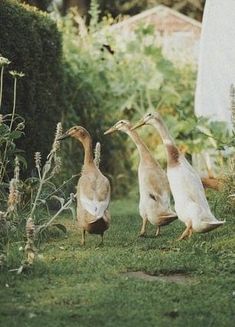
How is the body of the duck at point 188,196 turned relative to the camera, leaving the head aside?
to the viewer's left

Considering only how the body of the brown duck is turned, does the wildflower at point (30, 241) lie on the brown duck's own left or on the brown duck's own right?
on the brown duck's own left

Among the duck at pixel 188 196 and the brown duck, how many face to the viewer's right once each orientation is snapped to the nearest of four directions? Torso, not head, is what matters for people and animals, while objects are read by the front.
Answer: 0

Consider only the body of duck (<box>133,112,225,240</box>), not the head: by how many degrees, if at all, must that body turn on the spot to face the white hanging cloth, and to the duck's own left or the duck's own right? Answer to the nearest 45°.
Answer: approximately 90° to the duck's own right

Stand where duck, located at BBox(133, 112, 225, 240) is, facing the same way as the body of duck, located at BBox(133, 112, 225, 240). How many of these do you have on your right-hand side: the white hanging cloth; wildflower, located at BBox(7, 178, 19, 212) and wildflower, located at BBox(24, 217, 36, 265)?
1

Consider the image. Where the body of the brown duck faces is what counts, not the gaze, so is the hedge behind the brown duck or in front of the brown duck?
in front

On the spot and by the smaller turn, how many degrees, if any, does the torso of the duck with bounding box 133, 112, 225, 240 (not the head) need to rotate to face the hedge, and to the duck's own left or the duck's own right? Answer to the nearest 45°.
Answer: approximately 45° to the duck's own right

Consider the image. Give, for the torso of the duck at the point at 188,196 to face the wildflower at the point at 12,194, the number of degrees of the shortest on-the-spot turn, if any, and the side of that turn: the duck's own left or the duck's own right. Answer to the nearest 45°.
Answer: approximately 45° to the duck's own left

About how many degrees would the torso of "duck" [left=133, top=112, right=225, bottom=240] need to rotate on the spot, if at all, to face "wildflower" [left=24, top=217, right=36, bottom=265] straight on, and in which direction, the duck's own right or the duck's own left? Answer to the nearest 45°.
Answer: approximately 45° to the duck's own left

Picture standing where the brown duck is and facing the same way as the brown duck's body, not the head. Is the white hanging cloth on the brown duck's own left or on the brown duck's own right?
on the brown duck's own right

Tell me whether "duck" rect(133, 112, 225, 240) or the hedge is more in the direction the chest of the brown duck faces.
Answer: the hedge

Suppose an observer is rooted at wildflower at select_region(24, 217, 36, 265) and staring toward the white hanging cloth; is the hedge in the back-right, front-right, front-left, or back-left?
front-left

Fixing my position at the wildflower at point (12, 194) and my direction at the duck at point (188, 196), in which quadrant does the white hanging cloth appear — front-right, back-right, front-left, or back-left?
front-left

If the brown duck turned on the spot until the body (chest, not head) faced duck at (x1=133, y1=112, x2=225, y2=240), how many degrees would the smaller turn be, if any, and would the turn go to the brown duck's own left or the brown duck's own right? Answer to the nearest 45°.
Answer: approximately 135° to the brown duck's own right
